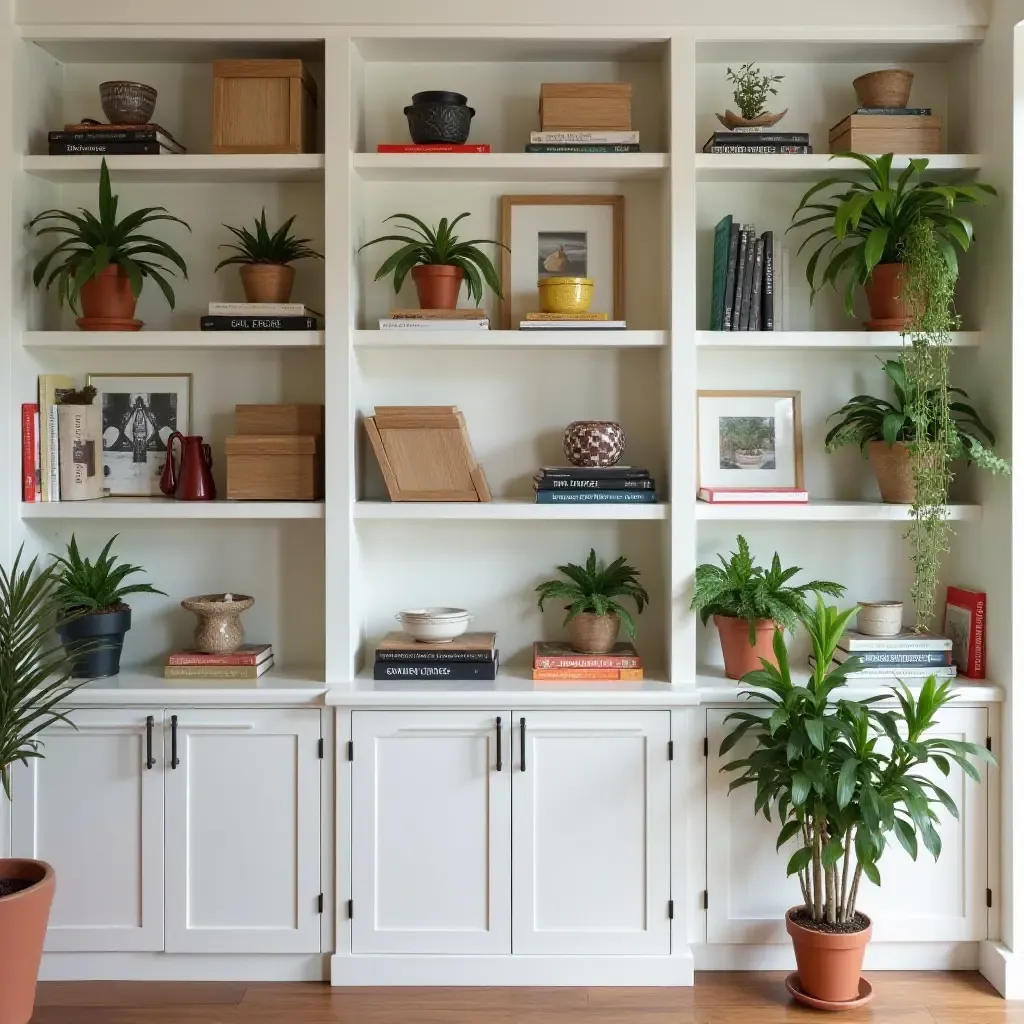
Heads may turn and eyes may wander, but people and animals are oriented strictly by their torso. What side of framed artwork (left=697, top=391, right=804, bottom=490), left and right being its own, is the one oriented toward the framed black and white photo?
right

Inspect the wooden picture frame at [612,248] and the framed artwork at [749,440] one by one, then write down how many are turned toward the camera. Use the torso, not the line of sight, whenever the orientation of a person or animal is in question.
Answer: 2

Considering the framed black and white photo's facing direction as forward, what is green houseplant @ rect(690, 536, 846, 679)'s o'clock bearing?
The green houseplant is roughly at 10 o'clock from the framed black and white photo.

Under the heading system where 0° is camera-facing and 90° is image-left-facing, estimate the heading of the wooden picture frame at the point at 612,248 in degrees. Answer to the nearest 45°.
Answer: approximately 0°

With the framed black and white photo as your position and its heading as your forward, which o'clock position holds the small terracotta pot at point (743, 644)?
The small terracotta pot is roughly at 10 o'clock from the framed black and white photo.

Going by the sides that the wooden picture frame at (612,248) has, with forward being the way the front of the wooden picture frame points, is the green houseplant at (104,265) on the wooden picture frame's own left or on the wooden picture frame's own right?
on the wooden picture frame's own right
